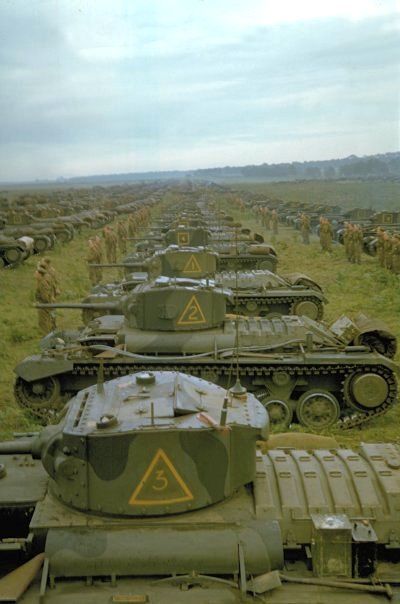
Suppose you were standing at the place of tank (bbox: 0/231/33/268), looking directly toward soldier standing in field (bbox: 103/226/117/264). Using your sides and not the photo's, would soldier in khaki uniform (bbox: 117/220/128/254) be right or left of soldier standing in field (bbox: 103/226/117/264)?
left

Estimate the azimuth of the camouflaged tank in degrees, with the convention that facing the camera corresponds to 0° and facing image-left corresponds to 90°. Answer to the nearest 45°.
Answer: approximately 90°

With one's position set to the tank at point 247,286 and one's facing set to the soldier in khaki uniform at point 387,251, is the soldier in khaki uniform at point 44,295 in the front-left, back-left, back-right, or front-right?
back-left

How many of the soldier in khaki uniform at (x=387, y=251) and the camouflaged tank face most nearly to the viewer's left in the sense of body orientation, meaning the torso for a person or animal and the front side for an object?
2

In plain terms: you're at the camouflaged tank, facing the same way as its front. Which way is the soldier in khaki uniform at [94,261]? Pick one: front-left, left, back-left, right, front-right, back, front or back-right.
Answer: front

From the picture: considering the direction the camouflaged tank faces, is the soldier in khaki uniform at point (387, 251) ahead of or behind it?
behind

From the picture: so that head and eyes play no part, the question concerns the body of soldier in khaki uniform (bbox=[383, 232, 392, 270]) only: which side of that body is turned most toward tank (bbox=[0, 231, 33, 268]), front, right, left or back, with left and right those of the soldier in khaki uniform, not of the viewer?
front

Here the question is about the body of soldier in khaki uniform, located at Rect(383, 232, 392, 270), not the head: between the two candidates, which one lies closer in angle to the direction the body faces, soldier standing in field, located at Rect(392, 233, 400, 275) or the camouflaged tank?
the camouflaged tank

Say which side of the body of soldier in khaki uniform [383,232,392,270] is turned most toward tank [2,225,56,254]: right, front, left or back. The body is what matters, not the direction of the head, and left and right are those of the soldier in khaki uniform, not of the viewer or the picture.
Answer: front
